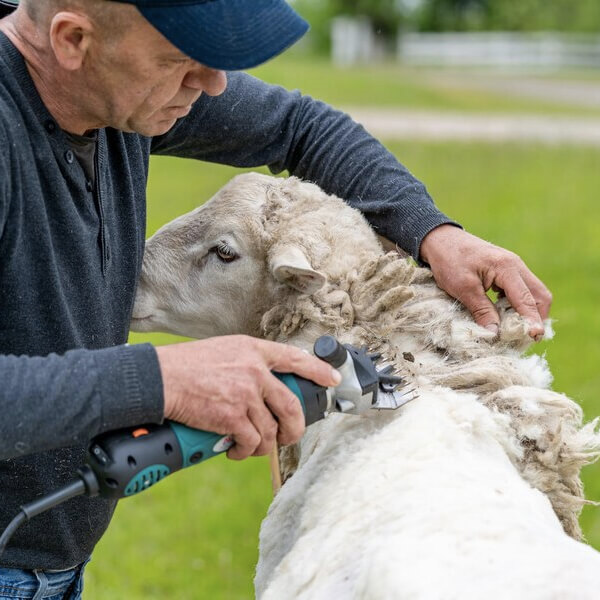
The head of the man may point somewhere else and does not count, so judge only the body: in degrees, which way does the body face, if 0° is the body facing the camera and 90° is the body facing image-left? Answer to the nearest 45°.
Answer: approximately 315°

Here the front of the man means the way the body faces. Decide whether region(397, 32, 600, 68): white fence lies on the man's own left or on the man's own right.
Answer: on the man's own left

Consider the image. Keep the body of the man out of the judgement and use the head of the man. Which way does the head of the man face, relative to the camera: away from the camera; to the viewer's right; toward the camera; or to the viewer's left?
to the viewer's right
